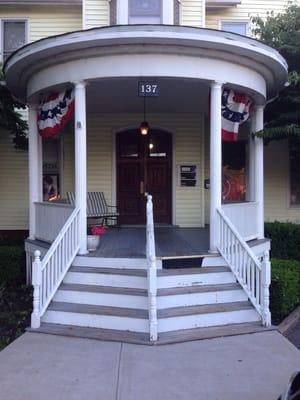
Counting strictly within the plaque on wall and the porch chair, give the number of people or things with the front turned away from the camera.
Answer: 0

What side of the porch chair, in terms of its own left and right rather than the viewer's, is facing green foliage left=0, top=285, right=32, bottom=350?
right

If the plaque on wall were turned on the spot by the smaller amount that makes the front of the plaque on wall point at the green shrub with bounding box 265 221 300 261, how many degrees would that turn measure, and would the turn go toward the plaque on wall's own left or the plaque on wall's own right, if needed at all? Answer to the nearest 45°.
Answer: approximately 90° to the plaque on wall's own left

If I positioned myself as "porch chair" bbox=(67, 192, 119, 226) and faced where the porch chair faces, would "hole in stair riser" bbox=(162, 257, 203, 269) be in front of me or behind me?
in front

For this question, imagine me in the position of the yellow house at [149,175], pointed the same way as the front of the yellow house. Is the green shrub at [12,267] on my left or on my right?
on my right

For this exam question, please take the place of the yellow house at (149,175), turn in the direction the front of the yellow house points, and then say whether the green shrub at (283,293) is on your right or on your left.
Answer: on your left

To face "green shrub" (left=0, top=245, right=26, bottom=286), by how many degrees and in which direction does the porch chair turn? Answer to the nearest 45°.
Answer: approximately 90° to its right

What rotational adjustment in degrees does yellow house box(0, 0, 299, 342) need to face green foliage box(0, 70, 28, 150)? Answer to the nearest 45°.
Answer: approximately 135° to its right

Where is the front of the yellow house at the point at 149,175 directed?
toward the camera

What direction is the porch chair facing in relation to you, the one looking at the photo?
facing the viewer and to the right of the viewer

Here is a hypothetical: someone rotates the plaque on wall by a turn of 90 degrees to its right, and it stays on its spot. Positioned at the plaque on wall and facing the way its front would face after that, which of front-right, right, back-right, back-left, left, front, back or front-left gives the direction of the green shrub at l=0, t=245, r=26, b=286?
front-left

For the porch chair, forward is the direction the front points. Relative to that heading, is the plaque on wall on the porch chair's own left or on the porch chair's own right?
on the porch chair's own left

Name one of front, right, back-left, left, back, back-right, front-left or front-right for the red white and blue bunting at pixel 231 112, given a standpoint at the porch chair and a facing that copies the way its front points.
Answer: front

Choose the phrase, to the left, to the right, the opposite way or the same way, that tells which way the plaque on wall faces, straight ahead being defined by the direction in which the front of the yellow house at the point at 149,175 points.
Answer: the same way
